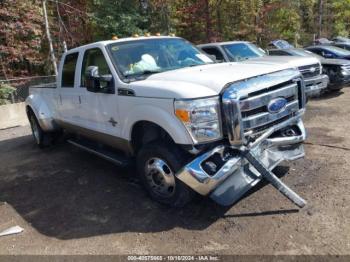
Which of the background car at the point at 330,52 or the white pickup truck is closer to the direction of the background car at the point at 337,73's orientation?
the white pickup truck

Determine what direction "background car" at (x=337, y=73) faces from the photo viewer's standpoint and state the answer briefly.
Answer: facing the viewer and to the right of the viewer

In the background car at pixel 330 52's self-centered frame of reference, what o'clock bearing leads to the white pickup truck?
The white pickup truck is roughly at 2 o'clock from the background car.

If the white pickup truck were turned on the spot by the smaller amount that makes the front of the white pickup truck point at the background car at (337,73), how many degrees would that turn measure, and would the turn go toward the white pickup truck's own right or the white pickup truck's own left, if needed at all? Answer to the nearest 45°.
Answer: approximately 90° to the white pickup truck's own left

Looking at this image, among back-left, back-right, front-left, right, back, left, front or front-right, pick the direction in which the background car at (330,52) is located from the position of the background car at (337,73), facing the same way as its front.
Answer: back-left

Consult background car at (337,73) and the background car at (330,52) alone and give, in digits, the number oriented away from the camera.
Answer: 0

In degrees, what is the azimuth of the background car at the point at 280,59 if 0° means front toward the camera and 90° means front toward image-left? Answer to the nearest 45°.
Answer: approximately 315°

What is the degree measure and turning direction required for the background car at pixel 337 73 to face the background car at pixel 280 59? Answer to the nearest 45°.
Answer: approximately 90° to its right

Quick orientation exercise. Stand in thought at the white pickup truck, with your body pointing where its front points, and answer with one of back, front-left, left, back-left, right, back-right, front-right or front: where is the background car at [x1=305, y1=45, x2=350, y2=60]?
left

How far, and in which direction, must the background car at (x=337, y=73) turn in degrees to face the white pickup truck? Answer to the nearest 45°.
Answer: approximately 45° to its right

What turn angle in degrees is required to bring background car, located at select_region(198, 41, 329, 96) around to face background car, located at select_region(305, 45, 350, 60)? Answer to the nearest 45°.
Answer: approximately 90° to its left

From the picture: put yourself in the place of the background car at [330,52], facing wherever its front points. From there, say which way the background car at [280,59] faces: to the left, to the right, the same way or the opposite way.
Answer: the same way

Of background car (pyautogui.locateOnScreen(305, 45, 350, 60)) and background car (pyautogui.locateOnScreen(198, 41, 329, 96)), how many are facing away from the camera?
0

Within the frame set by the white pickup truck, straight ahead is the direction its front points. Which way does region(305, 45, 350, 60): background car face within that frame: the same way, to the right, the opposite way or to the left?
the same way

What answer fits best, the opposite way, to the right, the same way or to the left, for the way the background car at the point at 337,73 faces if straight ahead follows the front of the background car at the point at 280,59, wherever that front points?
the same way

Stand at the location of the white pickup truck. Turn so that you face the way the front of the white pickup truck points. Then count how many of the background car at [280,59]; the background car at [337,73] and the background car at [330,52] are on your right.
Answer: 0

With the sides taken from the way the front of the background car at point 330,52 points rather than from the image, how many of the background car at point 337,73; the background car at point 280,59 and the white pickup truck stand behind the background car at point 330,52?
0

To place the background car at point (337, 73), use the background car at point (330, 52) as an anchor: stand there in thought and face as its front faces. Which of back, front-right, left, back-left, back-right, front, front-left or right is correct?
front-right

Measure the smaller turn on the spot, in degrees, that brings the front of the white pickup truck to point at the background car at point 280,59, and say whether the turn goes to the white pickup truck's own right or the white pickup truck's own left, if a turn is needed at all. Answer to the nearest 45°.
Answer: approximately 90° to the white pickup truck's own left
